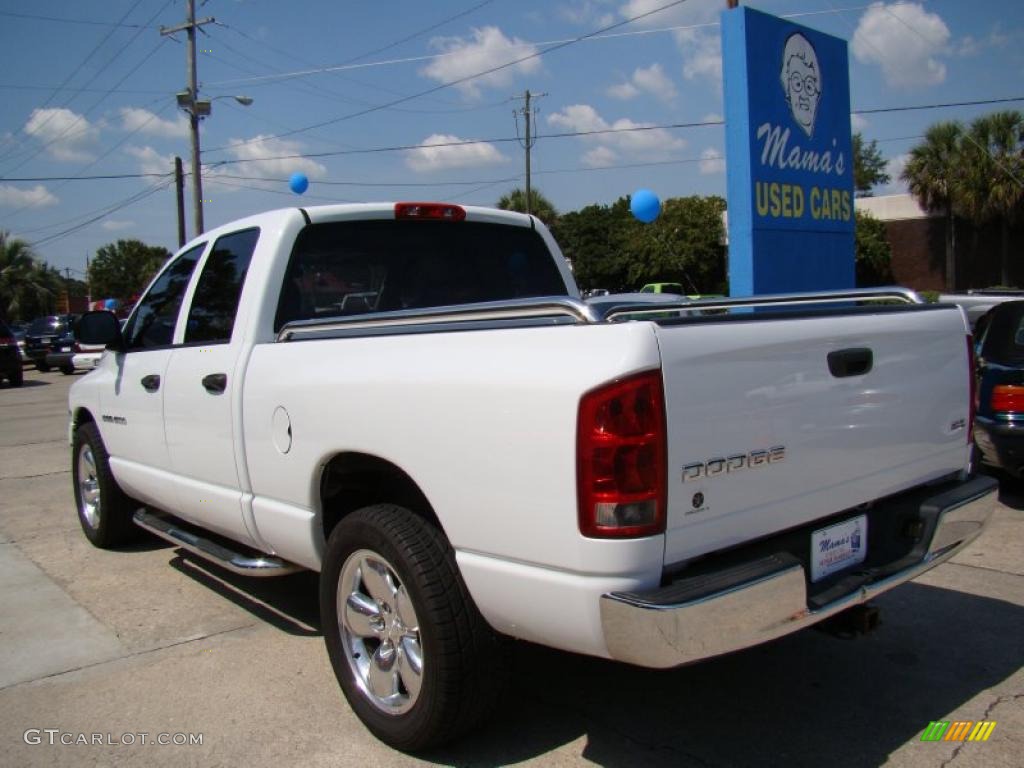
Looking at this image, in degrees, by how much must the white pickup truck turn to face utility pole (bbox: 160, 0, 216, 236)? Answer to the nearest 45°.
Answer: approximately 45° to its right

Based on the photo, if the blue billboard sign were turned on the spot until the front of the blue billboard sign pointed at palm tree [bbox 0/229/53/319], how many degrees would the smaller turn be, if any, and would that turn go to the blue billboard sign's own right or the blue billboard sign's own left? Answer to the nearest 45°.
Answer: approximately 180°

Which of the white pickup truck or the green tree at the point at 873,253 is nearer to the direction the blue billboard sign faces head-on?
the white pickup truck

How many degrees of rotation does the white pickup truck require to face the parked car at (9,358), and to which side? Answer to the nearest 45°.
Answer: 0° — it already faces it

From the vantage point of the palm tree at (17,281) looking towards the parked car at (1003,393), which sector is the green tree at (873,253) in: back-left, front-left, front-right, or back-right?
front-left

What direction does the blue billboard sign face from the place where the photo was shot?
facing the viewer and to the right of the viewer

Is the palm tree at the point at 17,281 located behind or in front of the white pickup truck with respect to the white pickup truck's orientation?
in front

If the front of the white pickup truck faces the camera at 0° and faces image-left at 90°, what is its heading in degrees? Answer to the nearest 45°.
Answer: approximately 135°

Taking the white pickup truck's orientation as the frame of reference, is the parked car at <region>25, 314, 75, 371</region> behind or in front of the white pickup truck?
in front

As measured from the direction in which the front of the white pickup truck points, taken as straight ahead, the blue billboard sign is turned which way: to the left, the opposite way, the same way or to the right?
the opposite way

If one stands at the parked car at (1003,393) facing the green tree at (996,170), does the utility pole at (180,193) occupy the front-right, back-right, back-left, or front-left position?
front-left

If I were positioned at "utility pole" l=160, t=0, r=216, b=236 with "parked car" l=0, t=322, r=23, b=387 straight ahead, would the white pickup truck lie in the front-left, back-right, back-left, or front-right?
front-left
